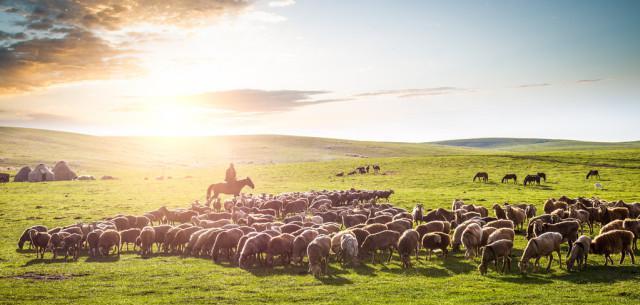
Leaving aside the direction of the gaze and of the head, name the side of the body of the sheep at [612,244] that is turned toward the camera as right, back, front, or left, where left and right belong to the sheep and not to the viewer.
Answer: left

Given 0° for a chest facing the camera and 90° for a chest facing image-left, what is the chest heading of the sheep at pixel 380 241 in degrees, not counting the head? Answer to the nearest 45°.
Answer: approximately 90°

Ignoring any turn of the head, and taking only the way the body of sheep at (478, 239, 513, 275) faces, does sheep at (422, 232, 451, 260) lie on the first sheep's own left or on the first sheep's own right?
on the first sheep's own right

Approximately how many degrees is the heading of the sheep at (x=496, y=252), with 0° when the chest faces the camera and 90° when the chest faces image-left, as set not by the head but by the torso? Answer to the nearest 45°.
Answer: approximately 45°

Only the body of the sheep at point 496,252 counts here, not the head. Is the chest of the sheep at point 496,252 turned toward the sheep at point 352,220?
no

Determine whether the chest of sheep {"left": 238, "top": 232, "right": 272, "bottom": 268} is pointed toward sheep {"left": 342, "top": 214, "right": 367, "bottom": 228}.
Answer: no
